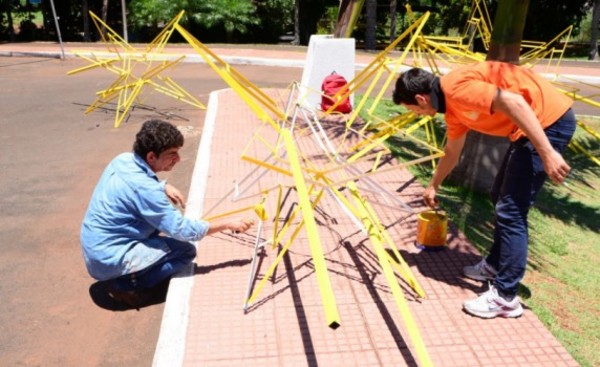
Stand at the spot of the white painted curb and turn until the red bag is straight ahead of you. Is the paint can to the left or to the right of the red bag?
right

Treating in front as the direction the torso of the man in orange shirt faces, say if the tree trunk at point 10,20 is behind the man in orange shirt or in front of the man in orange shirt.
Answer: in front

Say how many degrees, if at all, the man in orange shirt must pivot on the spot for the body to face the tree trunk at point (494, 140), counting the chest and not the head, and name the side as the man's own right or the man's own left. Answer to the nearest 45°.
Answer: approximately 90° to the man's own right

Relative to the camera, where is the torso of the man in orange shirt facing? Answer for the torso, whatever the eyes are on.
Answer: to the viewer's left

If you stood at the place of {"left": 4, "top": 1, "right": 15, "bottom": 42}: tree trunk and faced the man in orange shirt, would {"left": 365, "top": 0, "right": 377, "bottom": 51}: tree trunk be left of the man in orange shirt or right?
left

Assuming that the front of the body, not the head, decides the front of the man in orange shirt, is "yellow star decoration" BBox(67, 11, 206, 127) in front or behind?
in front

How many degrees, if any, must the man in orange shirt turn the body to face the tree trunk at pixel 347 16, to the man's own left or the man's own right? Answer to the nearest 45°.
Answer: approximately 45° to the man's own right

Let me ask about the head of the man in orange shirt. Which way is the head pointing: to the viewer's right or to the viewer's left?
to the viewer's left

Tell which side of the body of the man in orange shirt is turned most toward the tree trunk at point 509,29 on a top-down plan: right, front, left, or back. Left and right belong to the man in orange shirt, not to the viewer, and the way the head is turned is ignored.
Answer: right
